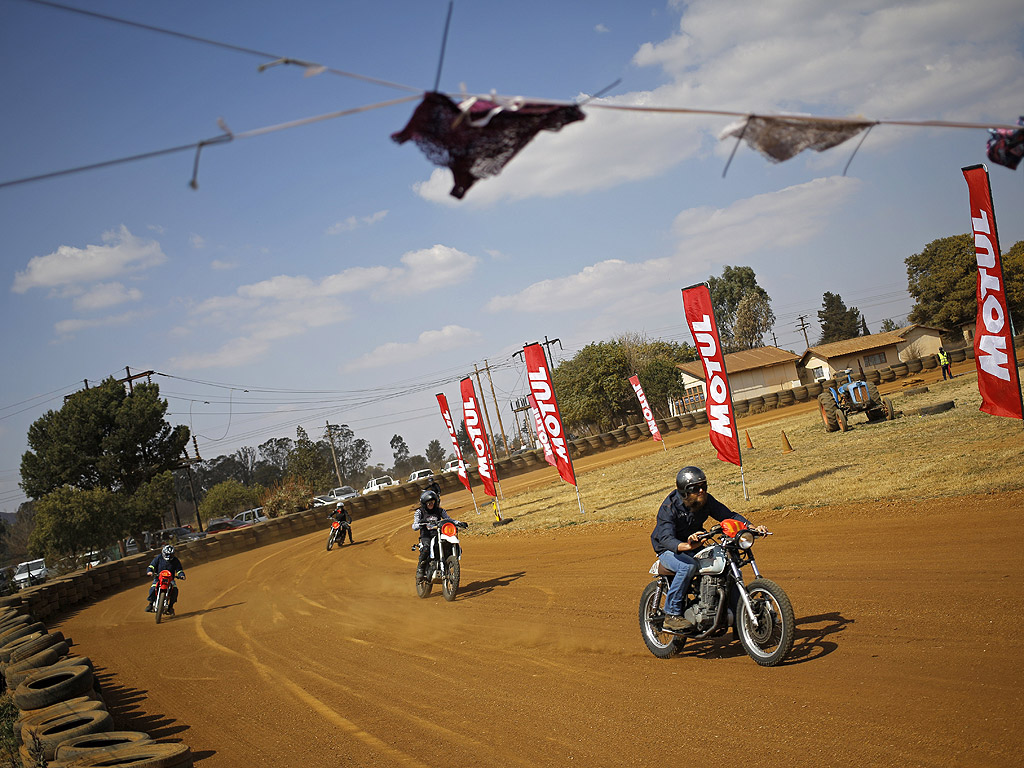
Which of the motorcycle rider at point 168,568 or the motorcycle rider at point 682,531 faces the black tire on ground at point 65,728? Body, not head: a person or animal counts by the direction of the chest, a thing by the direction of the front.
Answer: the motorcycle rider at point 168,568

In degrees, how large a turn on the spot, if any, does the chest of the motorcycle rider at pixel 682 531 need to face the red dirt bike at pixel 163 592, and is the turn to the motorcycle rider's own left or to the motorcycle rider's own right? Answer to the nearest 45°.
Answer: approximately 180°

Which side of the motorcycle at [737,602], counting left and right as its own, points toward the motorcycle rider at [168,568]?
back

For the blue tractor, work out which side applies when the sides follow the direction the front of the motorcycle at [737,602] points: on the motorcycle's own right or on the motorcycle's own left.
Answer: on the motorcycle's own left

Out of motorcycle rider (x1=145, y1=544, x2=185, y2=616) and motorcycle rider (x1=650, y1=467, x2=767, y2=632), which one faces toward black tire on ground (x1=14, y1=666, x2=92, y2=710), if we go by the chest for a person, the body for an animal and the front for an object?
motorcycle rider (x1=145, y1=544, x2=185, y2=616)

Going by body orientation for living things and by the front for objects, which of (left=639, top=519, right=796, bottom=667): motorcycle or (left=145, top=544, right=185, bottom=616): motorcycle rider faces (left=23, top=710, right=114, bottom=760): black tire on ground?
the motorcycle rider

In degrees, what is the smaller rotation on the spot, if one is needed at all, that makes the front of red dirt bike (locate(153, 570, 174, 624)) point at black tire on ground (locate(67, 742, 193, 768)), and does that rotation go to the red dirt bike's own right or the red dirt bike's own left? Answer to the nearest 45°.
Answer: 0° — it already faces it

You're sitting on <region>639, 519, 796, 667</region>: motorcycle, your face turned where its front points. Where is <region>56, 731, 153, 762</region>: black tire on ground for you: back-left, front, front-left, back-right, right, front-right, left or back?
back-right
